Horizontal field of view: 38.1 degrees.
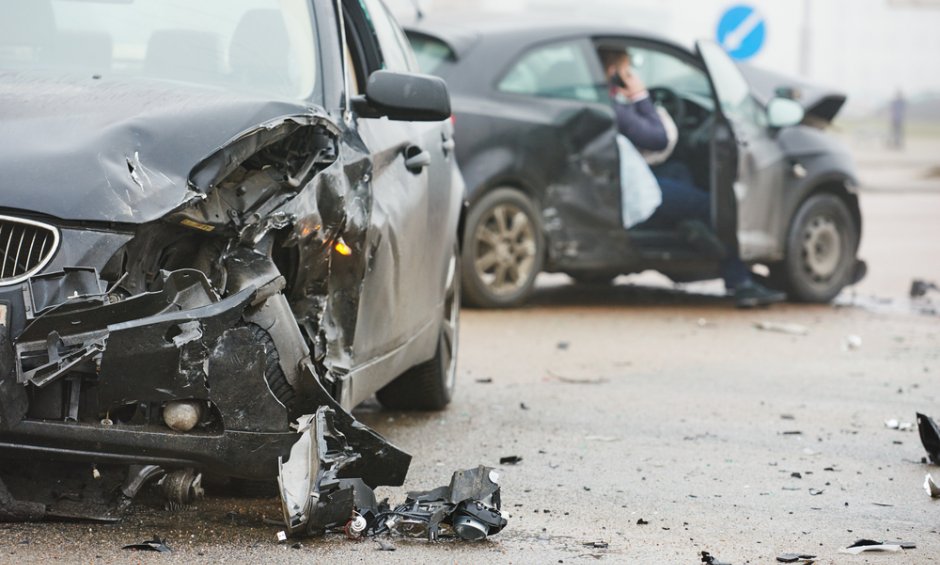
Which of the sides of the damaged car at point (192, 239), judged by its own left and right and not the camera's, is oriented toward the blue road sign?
back

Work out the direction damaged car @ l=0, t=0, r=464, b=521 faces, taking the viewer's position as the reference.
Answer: facing the viewer and to the left of the viewer

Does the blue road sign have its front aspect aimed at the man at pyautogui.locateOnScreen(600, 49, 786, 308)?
yes

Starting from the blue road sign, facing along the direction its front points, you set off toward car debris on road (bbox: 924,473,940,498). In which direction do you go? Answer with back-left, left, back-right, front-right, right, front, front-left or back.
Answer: front

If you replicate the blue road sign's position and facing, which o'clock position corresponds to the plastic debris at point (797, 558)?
The plastic debris is roughly at 12 o'clock from the blue road sign.

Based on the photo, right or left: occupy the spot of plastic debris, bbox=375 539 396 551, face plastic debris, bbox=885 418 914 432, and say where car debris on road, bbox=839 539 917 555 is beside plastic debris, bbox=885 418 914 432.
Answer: right

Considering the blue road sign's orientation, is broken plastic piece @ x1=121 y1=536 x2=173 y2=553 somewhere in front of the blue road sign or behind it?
in front

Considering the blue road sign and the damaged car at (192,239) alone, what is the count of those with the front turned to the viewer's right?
0

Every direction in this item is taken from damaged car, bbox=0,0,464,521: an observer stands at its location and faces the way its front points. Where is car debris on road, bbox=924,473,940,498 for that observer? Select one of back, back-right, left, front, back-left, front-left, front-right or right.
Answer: back-left

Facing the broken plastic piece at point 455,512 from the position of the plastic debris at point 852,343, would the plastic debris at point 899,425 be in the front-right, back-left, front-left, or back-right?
front-left

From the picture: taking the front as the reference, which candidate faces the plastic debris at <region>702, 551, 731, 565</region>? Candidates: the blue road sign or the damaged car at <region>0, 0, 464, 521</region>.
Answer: the blue road sign

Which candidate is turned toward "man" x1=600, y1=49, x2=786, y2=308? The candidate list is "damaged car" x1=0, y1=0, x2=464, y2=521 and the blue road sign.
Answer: the blue road sign

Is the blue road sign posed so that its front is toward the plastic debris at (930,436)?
yes

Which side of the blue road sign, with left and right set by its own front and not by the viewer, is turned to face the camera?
front

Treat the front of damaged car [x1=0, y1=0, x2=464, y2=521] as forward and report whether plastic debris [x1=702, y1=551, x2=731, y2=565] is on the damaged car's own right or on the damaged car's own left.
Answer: on the damaged car's own left

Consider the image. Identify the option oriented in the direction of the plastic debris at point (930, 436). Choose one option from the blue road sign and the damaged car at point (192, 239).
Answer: the blue road sign
